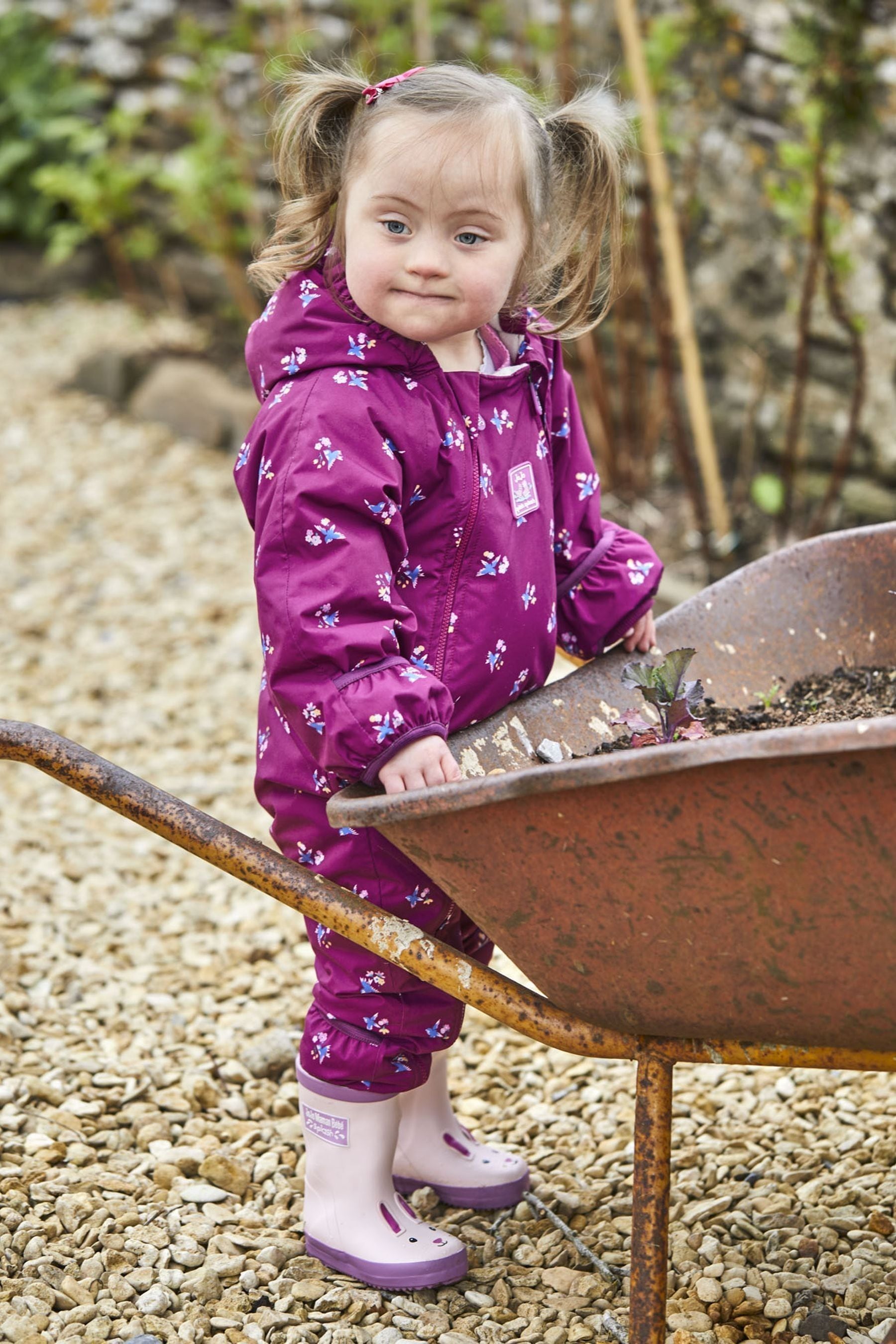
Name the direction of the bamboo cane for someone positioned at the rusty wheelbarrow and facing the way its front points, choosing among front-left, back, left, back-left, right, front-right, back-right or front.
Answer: left

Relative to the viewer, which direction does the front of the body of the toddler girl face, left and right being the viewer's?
facing the viewer and to the right of the viewer

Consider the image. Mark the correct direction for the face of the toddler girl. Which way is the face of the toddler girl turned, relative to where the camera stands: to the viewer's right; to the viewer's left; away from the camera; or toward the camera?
toward the camera

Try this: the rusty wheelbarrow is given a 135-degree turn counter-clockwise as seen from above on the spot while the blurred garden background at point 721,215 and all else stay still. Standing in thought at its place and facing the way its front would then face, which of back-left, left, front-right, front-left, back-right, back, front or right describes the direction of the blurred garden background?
front-right

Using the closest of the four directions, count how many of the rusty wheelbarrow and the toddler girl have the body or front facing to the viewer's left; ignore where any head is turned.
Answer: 0

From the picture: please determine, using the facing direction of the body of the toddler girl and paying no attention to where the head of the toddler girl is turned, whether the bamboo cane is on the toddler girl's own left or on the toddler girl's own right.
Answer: on the toddler girl's own left

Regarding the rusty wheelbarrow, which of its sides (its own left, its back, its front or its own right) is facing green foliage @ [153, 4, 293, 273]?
left

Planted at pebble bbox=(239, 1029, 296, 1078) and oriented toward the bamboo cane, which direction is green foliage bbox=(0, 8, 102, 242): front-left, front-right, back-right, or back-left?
front-left

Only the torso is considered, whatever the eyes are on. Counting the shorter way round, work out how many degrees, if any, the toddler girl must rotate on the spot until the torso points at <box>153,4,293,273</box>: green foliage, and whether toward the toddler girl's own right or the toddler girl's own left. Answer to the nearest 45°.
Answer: approximately 135° to the toddler girl's own left

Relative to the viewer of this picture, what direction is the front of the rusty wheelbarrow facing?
facing to the right of the viewer
